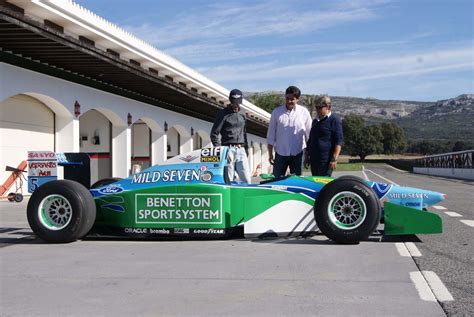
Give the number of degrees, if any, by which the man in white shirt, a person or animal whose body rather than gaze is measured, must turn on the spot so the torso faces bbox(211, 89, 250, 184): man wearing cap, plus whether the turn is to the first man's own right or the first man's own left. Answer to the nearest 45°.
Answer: approximately 90° to the first man's own right

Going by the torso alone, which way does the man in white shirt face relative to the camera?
toward the camera

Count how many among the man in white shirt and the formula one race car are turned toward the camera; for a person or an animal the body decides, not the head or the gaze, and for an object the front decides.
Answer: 1

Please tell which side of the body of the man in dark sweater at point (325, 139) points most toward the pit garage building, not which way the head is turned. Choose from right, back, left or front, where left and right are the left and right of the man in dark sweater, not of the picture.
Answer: right

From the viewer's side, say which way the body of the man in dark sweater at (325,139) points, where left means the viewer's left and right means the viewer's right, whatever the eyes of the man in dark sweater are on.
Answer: facing the viewer and to the left of the viewer

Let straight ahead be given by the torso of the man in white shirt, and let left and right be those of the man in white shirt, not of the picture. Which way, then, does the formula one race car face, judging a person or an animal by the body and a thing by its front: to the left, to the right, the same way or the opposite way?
to the left

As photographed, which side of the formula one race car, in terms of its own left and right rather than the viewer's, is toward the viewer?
right
